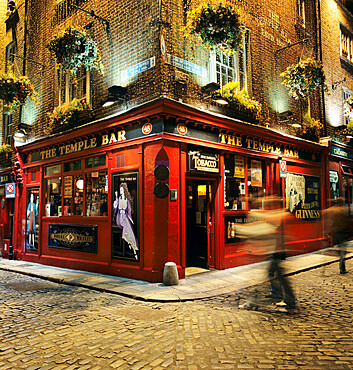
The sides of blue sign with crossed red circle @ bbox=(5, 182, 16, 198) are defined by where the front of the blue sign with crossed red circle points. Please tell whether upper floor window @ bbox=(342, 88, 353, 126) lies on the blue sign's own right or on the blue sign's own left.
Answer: on the blue sign's own left

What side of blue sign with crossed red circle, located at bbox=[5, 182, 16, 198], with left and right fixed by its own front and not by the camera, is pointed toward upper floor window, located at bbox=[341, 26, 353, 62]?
left

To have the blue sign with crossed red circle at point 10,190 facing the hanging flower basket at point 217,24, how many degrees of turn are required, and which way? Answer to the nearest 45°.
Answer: approximately 45° to its left

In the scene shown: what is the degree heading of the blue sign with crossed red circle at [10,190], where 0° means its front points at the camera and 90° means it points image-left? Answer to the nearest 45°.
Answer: approximately 0°
